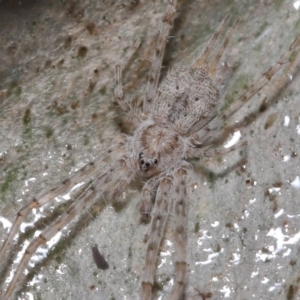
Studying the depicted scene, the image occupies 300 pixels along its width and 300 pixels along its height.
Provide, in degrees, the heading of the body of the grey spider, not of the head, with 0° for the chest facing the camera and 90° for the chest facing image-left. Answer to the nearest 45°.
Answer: approximately 45°
